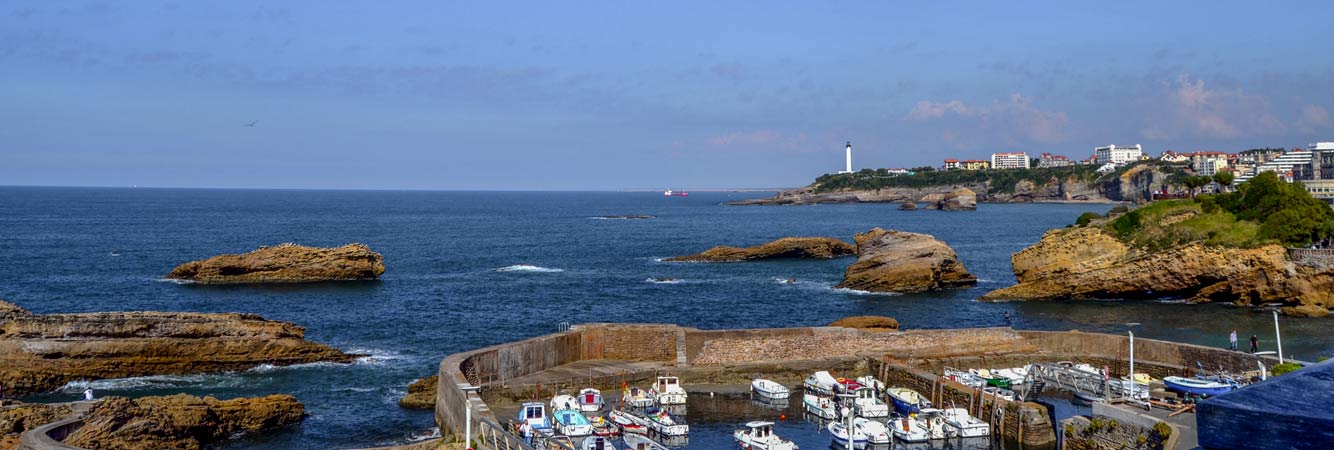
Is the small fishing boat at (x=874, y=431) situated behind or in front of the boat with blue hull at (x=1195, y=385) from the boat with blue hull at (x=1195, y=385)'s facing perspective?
in front

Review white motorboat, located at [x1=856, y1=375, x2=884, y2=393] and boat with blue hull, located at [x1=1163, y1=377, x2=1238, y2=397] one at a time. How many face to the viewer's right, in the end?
0

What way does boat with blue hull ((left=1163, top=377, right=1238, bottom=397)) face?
to the viewer's left

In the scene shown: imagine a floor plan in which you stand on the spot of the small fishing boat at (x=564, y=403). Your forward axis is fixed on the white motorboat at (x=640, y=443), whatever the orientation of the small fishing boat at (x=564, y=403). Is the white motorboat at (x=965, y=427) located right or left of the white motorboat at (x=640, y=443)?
left

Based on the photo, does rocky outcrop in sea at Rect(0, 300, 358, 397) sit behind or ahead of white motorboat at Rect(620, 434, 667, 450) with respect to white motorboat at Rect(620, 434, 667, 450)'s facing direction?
ahead

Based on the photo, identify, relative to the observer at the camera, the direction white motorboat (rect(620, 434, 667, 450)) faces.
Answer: facing away from the viewer and to the left of the viewer

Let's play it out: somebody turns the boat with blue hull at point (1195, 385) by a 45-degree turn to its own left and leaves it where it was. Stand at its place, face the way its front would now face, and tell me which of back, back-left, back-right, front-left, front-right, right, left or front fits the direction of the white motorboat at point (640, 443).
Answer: front
